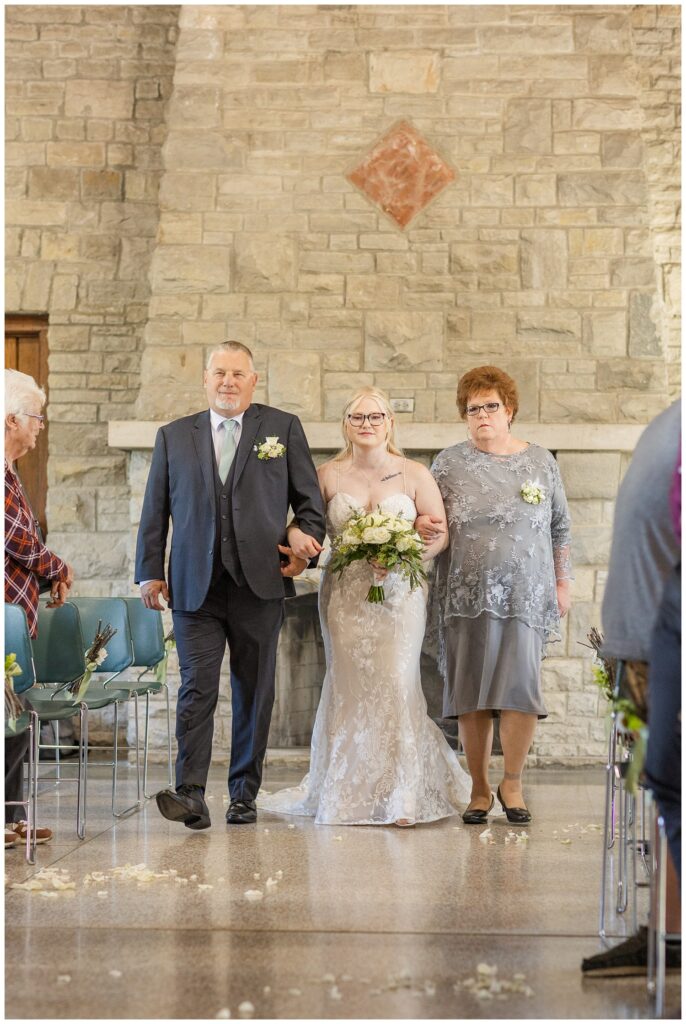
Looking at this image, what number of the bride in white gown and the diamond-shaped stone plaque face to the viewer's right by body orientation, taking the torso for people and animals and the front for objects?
0

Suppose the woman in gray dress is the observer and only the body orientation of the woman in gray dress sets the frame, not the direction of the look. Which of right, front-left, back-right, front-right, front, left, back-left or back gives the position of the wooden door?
back-right

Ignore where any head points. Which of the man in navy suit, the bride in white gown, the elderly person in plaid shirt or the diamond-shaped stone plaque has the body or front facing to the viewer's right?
the elderly person in plaid shirt

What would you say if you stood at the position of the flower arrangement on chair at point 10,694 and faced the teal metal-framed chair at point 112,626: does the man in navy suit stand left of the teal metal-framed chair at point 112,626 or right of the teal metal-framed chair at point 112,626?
right

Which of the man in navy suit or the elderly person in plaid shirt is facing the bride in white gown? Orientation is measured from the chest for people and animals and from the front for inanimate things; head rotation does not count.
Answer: the elderly person in plaid shirt

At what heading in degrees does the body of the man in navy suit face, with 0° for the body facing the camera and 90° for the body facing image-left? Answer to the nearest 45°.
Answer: approximately 0°

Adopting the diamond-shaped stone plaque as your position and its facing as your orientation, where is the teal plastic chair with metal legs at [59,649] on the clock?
The teal plastic chair with metal legs is roughly at 1 o'clock from the diamond-shaped stone plaque.

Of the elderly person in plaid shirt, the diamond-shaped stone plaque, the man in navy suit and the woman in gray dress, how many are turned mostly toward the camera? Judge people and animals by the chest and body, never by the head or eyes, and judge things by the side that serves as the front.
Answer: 3

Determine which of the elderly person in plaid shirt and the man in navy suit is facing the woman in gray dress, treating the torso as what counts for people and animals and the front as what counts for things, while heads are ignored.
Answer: the elderly person in plaid shirt

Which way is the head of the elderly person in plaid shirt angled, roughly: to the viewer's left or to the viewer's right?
to the viewer's right

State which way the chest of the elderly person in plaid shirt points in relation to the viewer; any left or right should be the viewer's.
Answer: facing to the right of the viewer

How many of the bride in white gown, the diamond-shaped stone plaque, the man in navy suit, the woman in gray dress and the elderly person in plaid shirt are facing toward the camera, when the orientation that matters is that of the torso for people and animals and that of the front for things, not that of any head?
4
